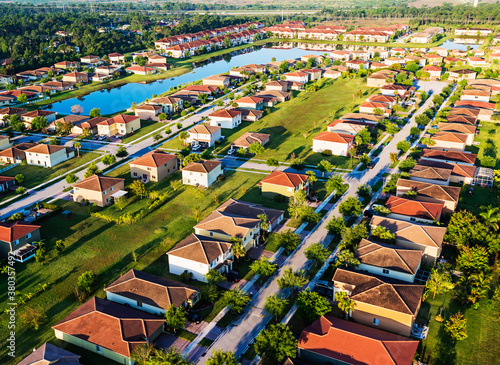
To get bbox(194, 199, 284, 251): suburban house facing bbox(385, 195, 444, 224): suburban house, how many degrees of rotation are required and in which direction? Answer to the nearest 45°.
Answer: approximately 45° to its left

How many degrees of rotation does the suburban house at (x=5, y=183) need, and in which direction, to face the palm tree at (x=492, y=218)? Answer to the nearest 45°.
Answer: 0° — it already faces it

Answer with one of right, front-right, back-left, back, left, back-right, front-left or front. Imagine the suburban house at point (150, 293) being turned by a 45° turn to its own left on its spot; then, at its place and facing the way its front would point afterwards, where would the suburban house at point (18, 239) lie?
back-left

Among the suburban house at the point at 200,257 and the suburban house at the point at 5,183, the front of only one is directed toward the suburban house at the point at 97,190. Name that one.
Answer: the suburban house at the point at 5,183

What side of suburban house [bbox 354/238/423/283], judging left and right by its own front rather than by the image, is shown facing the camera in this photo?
left

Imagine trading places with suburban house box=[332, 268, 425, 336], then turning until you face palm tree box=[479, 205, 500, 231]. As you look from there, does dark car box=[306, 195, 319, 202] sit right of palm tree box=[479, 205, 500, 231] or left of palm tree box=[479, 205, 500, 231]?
left

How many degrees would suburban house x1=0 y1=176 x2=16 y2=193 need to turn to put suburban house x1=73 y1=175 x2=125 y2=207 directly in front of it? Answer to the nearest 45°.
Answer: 0° — it already faces it

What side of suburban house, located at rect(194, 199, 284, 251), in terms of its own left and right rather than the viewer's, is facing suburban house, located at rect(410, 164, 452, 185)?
left

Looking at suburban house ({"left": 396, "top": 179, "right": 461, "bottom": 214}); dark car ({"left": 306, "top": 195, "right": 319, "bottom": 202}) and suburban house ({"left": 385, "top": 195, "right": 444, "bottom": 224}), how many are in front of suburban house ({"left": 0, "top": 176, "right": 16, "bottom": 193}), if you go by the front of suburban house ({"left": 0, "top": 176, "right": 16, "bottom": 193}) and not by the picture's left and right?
3

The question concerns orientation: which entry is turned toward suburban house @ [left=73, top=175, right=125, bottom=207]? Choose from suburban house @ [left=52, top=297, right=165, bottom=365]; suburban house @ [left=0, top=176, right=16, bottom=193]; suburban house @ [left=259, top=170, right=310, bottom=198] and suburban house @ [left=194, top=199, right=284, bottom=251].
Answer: suburban house @ [left=0, top=176, right=16, bottom=193]

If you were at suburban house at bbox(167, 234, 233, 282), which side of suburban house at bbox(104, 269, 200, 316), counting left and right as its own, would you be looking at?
left

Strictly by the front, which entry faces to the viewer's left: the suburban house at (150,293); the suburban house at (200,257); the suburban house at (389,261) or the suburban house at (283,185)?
the suburban house at (389,261)

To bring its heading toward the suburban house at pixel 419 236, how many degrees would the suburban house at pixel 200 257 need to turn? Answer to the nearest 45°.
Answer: approximately 45° to its left
